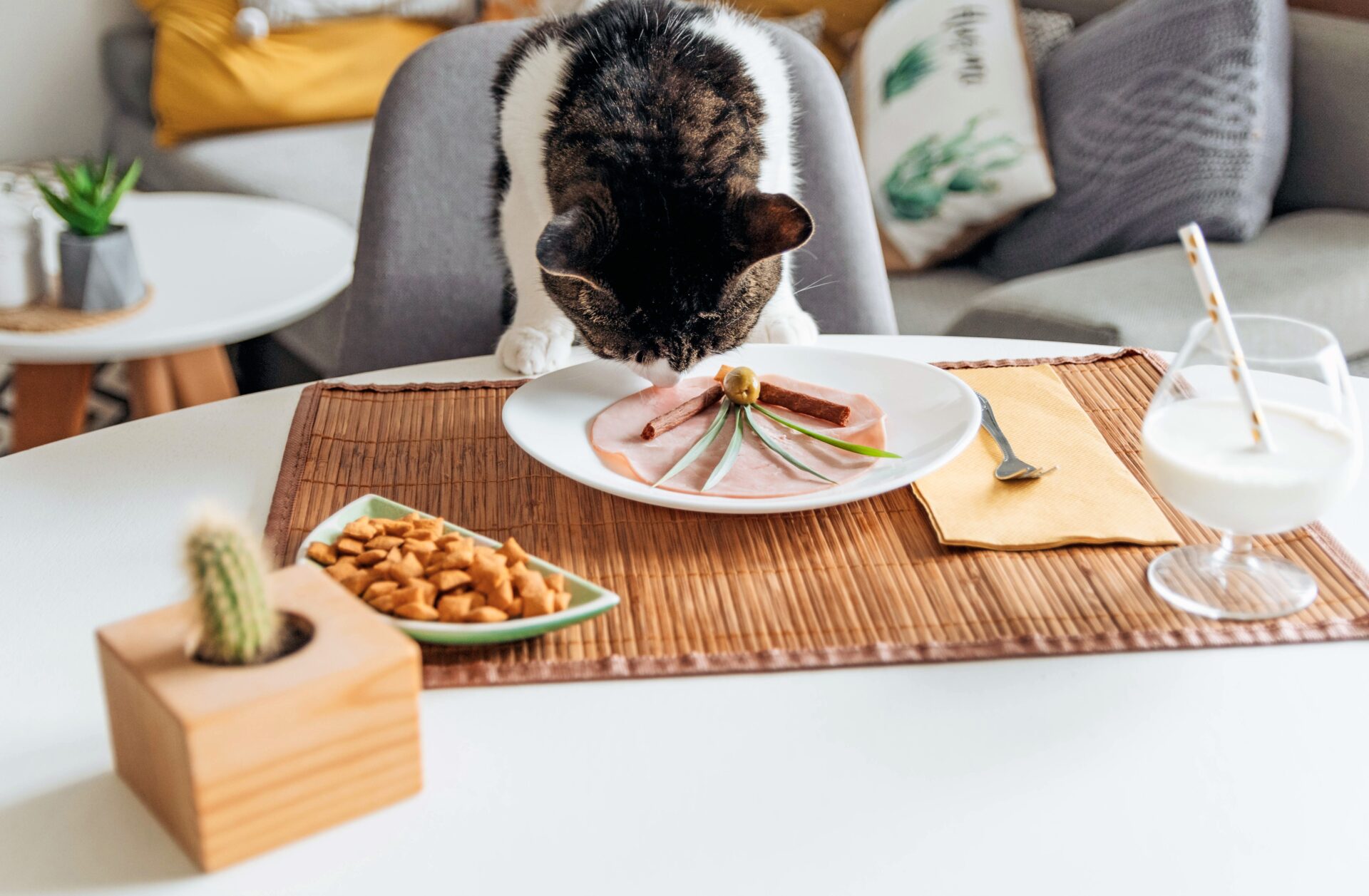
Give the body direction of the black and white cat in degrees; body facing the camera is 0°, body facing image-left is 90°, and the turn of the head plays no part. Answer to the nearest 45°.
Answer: approximately 0°

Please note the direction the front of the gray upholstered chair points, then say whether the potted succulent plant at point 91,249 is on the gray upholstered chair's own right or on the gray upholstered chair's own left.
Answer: on the gray upholstered chair's own right

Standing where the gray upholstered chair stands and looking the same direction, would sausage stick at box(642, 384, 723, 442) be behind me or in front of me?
in front

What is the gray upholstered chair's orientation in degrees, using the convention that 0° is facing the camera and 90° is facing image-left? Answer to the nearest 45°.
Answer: approximately 0°

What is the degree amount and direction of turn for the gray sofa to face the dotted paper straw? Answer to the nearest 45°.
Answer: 0° — it already faces it

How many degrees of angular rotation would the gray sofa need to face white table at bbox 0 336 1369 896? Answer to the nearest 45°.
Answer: approximately 45° to its right

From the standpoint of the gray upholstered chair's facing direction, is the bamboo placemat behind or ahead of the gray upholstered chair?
ahead

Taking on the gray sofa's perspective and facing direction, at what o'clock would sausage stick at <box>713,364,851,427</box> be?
The sausage stick is roughly at 1 o'clock from the gray sofa.

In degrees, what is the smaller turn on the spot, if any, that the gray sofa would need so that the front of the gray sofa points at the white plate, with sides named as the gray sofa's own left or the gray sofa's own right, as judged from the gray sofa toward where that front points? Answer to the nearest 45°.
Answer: approximately 45° to the gray sofa's own right
